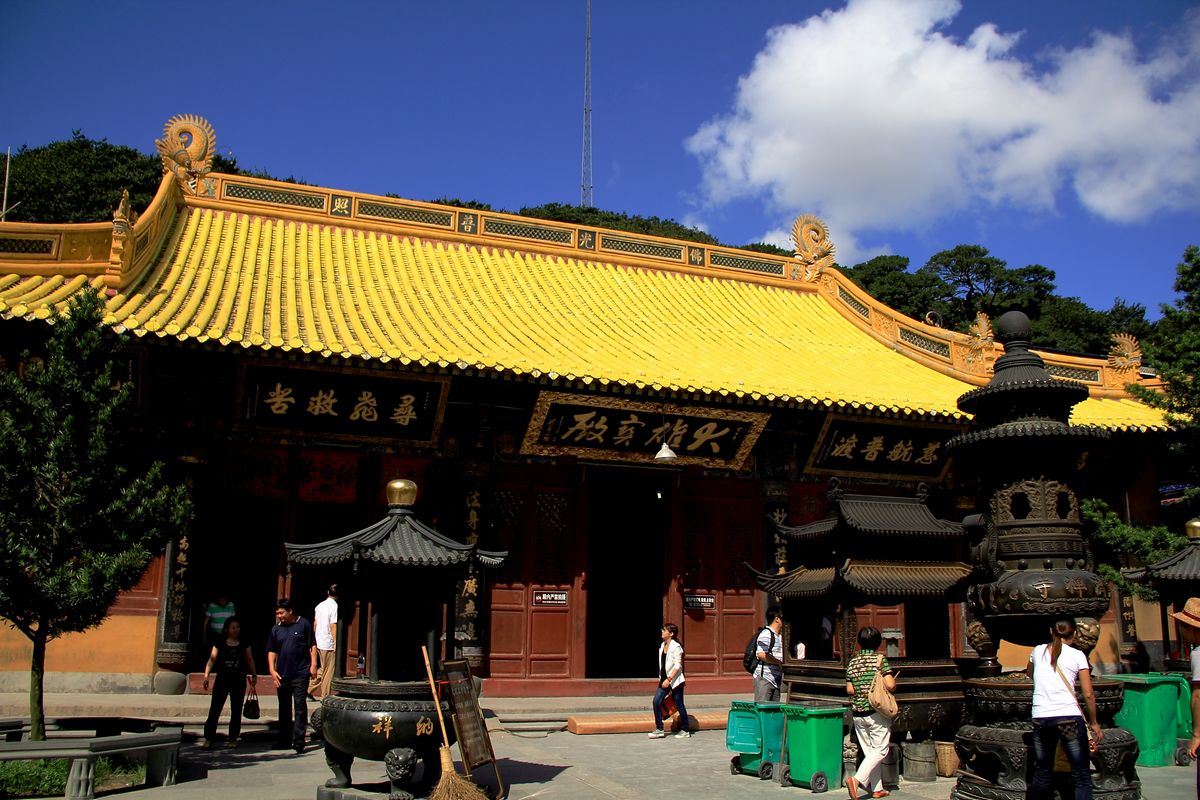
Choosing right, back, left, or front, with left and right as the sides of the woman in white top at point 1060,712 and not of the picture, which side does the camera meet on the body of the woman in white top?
back

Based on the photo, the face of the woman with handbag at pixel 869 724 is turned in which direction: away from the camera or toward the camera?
away from the camera

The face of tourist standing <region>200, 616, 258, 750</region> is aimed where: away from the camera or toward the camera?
toward the camera

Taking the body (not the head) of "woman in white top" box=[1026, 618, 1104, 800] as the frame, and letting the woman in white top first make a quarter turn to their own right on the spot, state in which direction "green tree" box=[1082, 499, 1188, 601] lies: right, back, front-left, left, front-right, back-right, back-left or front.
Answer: left

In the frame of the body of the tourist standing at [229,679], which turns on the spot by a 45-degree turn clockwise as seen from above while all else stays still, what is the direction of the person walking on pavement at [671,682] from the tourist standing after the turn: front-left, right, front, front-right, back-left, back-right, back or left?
back-left

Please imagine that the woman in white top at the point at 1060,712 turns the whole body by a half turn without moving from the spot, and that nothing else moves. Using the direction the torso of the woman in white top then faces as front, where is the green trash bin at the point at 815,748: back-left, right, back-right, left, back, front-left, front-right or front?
back-right

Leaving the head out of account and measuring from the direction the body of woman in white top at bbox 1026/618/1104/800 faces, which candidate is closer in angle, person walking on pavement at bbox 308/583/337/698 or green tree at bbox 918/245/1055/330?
the green tree

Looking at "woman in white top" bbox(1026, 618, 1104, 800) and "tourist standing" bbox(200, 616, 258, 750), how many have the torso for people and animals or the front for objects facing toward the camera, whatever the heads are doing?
1

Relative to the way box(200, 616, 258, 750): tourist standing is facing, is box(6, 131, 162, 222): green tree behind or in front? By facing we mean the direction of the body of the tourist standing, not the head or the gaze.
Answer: behind

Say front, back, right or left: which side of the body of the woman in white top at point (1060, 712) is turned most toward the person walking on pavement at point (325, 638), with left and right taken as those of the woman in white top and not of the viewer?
left

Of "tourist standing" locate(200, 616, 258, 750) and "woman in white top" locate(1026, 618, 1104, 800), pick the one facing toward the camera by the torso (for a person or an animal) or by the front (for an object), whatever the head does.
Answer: the tourist standing

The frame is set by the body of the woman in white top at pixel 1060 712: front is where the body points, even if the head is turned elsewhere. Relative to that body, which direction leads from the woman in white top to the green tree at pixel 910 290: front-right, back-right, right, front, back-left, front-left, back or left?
front

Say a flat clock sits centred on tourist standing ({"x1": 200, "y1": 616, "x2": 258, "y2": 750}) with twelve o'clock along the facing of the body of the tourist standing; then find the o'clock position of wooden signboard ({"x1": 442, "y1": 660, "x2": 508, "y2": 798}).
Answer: The wooden signboard is roughly at 11 o'clock from the tourist standing.

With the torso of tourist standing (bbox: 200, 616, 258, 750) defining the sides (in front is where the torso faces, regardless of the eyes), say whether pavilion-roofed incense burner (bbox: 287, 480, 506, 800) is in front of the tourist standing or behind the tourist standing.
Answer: in front

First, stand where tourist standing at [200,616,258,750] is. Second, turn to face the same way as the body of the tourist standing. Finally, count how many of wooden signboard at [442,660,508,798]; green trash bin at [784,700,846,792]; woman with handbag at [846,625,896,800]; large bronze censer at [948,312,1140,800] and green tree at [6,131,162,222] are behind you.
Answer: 1

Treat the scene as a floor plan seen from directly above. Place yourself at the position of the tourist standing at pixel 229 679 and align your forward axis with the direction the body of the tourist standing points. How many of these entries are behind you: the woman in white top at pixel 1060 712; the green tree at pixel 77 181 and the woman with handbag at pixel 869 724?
1

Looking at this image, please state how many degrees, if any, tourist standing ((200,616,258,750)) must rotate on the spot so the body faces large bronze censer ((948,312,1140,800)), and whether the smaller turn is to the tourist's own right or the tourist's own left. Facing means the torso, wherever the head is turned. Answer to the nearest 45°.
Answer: approximately 45° to the tourist's own left

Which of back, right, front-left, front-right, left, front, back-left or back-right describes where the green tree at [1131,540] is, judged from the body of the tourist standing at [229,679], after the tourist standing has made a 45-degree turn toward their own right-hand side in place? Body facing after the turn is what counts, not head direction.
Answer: back-left

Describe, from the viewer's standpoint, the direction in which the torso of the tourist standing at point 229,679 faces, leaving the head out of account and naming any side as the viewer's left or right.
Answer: facing the viewer
